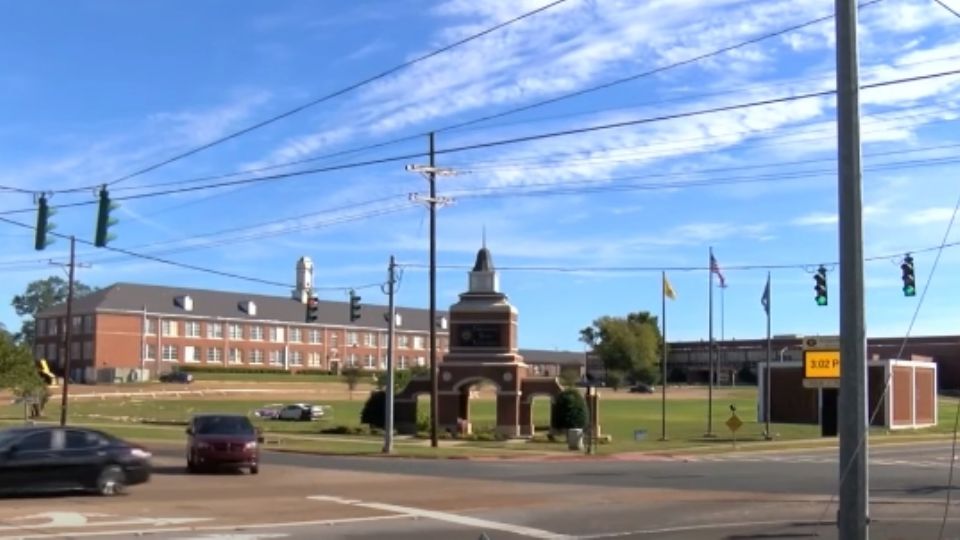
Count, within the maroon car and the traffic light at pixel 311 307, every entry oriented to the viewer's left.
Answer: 0

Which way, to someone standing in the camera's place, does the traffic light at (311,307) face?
facing the viewer and to the right of the viewer

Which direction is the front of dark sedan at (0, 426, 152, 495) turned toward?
to the viewer's left

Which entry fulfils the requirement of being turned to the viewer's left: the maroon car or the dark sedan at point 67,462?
the dark sedan

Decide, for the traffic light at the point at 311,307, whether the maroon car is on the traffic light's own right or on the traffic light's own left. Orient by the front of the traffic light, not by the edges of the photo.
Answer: on the traffic light's own right

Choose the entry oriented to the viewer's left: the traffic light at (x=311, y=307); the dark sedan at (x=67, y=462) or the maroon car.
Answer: the dark sedan

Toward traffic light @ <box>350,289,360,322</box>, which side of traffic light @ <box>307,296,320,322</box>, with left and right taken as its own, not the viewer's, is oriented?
left

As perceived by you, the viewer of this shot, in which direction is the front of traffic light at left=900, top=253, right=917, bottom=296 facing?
facing the viewer and to the left of the viewer

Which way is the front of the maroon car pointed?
toward the camera

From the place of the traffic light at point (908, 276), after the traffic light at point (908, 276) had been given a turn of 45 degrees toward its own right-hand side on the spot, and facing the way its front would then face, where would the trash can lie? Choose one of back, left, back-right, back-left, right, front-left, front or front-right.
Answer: front-right

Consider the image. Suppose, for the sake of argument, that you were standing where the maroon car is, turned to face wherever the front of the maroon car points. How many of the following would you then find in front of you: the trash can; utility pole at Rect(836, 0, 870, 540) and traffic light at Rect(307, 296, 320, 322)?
1
